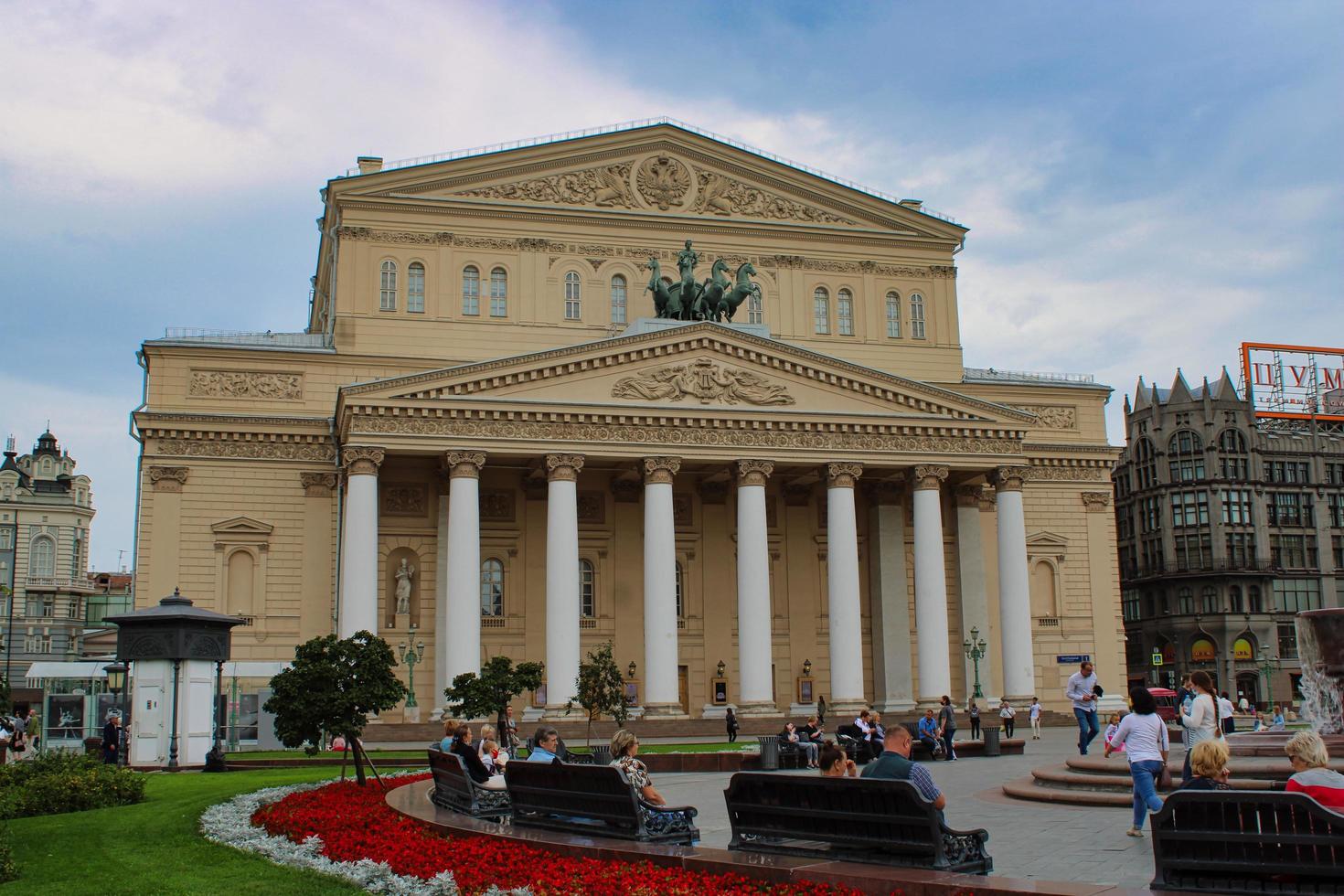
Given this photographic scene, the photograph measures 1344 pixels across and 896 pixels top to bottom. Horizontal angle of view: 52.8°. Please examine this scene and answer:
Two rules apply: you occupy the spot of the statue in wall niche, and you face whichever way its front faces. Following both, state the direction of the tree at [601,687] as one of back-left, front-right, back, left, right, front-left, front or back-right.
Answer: front-left

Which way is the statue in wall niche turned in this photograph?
toward the camera

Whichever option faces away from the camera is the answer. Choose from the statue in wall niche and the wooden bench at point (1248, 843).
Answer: the wooden bench

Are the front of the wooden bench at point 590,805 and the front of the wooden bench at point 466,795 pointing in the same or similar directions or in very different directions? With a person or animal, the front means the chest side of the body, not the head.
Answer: same or similar directions

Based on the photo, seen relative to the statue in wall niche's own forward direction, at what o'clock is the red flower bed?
The red flower bed is roughly at 12 o'clock from the statue in wall niche.

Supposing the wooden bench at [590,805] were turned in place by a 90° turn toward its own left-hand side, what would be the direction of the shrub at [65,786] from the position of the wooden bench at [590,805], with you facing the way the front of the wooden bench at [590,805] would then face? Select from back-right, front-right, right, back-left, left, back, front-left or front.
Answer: front

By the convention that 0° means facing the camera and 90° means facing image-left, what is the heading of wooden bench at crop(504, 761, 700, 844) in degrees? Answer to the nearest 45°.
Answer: approximately 225°

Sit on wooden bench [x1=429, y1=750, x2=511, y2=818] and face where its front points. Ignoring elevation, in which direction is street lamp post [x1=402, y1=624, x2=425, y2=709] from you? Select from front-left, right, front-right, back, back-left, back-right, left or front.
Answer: front-left

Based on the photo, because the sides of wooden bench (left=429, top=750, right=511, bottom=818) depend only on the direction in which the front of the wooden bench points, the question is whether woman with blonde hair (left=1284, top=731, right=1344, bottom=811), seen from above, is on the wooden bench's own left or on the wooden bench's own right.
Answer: on the wooden bench's own right

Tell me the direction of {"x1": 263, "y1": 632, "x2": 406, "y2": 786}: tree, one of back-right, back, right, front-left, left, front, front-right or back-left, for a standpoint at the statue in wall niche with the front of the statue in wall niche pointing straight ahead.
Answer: front

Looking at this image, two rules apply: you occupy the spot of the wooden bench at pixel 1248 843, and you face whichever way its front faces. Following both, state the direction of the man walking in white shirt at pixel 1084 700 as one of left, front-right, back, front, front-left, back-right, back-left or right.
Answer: front

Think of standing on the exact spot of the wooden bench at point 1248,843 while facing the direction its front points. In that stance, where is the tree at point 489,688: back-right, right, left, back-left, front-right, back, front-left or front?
front-left

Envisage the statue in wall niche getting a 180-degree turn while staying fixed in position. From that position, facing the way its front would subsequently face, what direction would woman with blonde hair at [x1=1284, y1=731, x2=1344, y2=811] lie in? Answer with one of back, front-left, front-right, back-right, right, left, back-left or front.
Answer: back

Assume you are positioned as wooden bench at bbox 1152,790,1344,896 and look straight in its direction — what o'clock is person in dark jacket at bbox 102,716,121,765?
The person in dark jacket is roughly at 10 o'clock from the wooden bench.

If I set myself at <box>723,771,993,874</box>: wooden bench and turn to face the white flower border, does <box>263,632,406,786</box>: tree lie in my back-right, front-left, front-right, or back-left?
front-right

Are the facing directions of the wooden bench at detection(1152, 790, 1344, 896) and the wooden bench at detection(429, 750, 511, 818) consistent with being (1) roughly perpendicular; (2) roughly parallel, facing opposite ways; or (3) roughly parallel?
roughly parallel

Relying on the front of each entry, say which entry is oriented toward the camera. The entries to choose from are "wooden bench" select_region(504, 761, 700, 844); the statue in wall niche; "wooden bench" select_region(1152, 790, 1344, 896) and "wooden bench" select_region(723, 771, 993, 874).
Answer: the statue in wall niche

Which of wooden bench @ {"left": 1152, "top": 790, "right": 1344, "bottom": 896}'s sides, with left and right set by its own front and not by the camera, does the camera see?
back

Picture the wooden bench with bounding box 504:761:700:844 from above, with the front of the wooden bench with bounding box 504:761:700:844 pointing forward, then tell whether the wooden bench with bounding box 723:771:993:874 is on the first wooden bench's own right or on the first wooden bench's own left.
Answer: on the first wooden bench's own right

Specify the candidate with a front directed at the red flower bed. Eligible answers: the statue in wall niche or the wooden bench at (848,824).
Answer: the statue in wall niche

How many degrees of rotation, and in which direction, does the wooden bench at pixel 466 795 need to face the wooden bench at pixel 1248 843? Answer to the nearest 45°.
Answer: approximately 90° to its right
